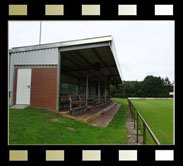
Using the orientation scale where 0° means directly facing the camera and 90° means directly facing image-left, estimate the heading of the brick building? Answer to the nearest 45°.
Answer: approximately 315°
